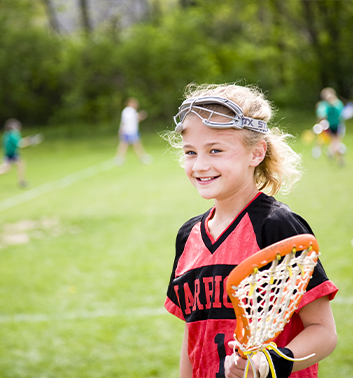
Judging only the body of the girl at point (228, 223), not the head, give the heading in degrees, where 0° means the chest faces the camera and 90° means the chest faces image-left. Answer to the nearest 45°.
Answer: approximately 45°

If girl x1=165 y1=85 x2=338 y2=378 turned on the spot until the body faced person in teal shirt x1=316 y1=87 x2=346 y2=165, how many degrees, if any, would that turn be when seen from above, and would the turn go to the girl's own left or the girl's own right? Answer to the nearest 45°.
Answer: approximately 135° to the girl's own right

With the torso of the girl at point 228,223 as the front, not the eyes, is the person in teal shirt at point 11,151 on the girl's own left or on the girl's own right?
on the girl's own right
